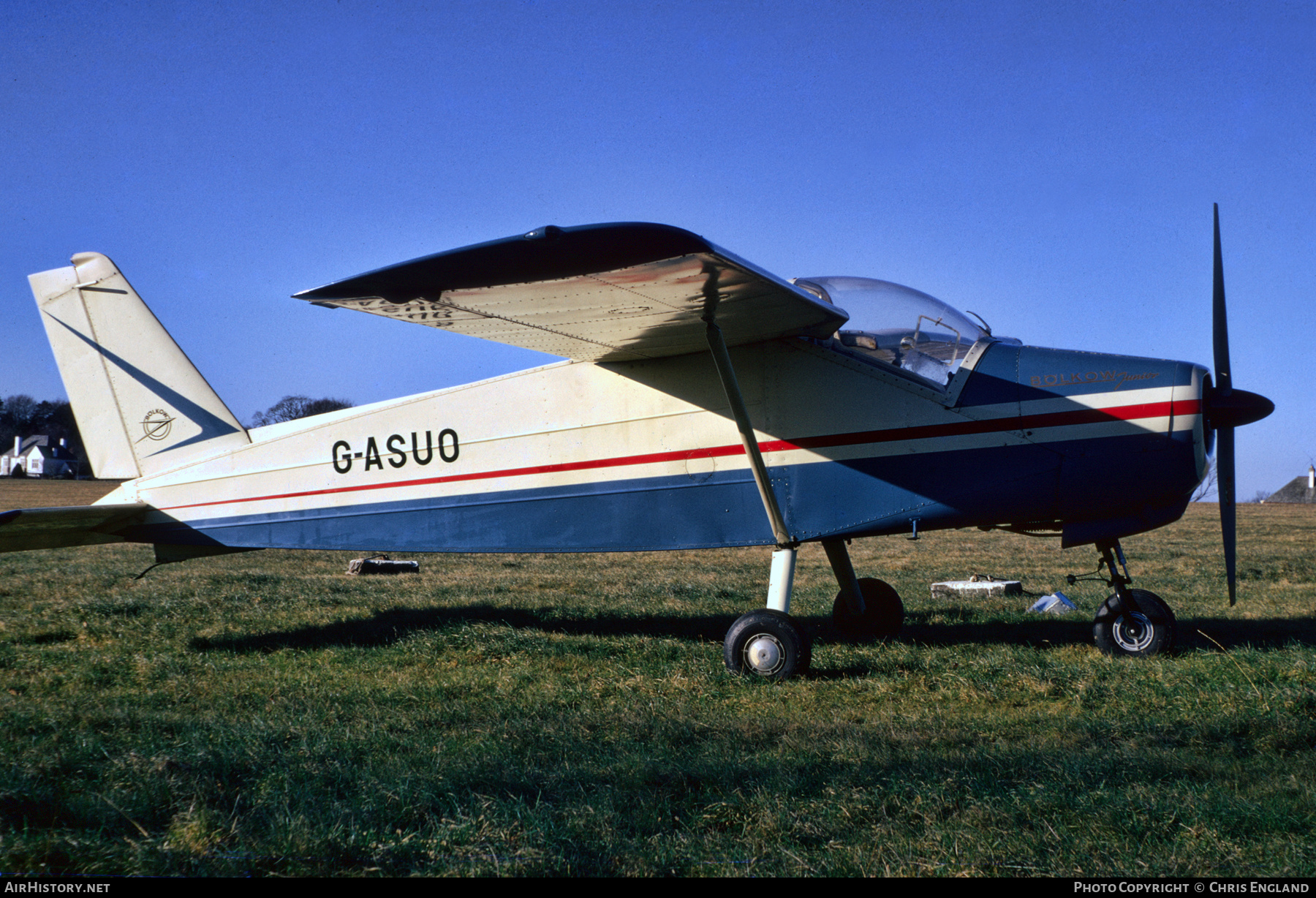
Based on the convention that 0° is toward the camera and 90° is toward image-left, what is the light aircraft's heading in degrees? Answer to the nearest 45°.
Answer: approximately 270°
